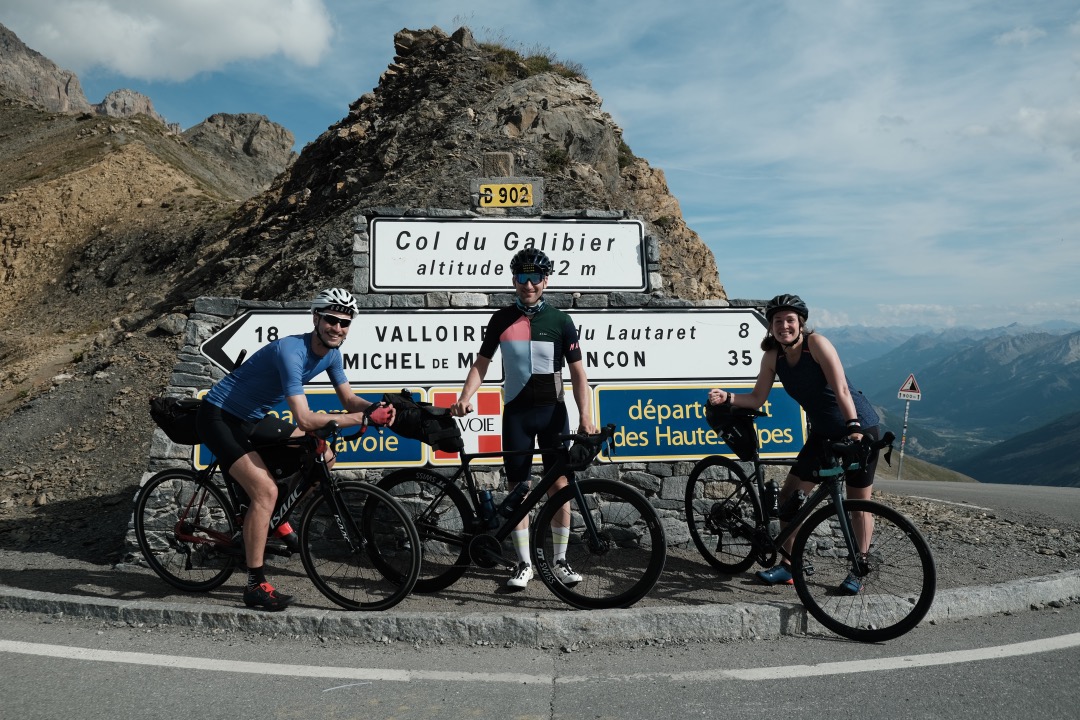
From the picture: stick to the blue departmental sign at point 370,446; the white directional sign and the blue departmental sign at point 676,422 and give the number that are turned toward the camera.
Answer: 3

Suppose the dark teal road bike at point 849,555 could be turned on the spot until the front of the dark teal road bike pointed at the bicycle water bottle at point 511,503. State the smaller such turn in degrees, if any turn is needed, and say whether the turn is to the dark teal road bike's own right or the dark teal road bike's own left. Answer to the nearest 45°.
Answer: approximately 135° to the dark teal road bike's own right

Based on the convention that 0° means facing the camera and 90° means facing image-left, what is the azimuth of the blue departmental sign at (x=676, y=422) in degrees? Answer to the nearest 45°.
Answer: approximately 0°

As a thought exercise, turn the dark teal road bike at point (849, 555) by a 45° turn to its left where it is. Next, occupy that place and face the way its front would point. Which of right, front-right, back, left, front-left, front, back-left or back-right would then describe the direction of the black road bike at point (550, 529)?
back

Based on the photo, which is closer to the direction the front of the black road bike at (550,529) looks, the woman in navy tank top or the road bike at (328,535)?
the woman in navy tank top

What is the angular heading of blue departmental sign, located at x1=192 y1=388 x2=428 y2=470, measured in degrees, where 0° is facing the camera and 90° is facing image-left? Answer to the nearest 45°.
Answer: approximately 0°

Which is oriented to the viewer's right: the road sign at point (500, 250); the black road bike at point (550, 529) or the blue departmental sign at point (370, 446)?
the black road bike

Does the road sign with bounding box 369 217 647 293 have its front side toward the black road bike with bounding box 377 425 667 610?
yes

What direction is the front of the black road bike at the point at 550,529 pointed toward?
to the viewer's right

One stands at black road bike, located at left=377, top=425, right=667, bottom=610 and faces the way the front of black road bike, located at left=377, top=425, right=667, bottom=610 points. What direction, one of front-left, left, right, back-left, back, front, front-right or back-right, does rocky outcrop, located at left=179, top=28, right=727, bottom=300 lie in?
left
